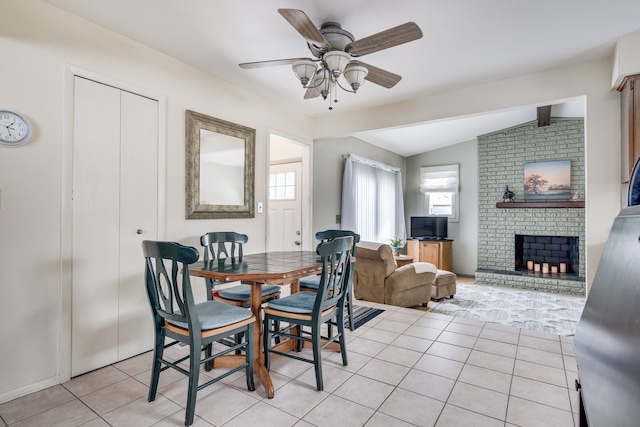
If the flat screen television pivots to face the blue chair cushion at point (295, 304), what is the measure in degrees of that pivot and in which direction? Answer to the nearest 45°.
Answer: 0° — it already faces it

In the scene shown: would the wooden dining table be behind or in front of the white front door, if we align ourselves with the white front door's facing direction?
in front

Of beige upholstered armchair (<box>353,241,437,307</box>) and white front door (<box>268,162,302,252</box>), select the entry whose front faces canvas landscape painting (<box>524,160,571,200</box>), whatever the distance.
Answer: the beige upholstered armchair

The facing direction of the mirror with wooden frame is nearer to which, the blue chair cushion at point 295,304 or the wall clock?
the blue chair cushion

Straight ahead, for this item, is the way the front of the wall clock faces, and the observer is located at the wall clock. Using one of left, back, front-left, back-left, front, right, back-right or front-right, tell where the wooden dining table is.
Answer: front-left

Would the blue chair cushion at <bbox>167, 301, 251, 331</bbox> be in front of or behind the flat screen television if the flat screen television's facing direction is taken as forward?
in front

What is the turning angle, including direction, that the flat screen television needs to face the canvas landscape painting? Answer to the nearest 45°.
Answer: approximately 90° to its left

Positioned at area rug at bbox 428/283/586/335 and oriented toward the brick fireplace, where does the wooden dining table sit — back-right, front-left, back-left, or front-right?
back-left

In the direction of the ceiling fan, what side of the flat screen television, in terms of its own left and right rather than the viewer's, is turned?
front

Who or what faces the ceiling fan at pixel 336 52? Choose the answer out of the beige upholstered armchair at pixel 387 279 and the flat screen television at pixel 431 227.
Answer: the flat screen television

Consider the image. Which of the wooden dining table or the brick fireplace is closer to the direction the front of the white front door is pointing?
the wooden dining table
